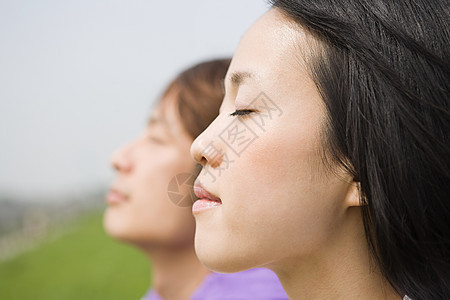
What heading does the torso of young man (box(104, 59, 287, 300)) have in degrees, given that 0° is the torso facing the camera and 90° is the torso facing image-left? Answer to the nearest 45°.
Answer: approximately 90°

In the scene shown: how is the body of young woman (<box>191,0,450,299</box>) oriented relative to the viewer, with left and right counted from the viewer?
facing to the left of the viewer

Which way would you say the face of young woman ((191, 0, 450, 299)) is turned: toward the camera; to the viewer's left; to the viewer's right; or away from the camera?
to the viewer's left

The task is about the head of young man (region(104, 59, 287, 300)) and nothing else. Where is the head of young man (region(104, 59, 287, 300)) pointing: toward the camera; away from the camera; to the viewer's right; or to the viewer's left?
to the viewer's left

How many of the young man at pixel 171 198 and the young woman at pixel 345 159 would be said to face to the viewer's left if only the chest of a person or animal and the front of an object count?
2

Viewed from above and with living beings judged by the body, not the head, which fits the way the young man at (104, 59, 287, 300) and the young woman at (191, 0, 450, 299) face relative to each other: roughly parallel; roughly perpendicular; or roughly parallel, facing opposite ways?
roughly parallel

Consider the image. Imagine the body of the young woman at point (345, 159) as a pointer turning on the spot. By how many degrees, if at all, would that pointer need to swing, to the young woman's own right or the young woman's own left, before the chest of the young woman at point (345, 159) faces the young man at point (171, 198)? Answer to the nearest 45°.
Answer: approximately 45° to the young woman's own right

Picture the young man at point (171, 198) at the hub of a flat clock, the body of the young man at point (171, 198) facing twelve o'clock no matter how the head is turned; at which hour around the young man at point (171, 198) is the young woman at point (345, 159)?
the young woman at point (345, 159) is roughly at 8 o'clock from the young man at point (171, 198).
